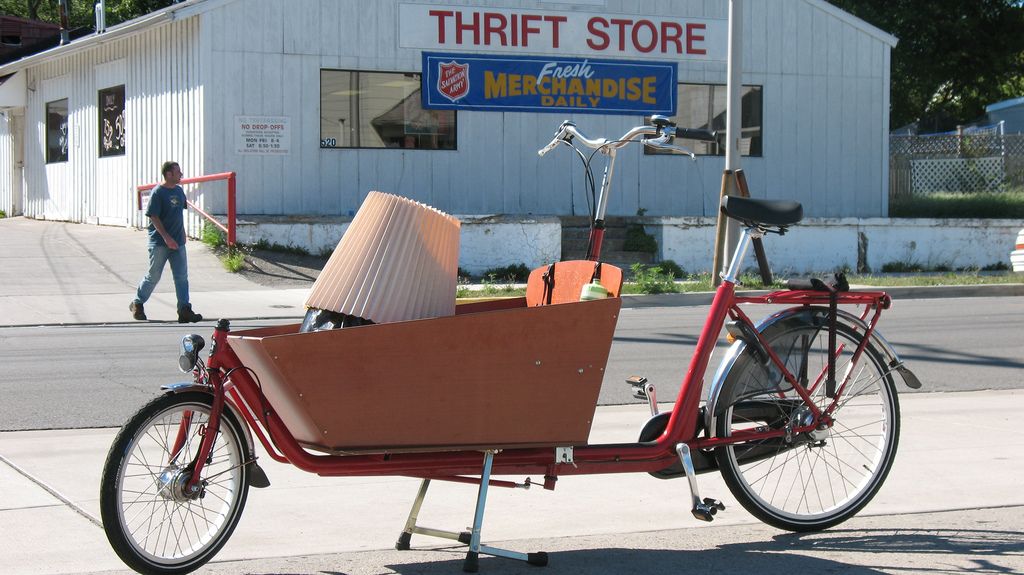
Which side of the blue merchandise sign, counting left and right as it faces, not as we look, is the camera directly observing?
front

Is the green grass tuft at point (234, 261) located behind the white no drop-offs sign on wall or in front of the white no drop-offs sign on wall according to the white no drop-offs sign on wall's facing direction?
in front

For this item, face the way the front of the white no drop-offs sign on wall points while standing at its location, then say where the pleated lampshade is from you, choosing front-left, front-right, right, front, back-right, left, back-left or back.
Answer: front

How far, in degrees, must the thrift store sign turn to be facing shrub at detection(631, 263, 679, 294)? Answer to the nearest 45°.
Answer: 0° — it already faces it

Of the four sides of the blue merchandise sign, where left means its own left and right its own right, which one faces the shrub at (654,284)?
front

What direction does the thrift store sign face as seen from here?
toward the camera

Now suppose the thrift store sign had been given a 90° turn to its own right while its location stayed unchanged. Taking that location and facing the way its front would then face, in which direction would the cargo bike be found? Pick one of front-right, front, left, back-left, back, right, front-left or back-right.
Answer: left

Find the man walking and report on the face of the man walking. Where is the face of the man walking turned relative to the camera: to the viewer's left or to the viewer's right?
to the viewer's right

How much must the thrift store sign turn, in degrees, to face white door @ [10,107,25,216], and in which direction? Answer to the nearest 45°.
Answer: approximately 135° to its right

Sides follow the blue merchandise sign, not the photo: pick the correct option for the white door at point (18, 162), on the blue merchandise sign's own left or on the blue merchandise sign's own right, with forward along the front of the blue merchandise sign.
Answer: on the blue merchandise sign's own right

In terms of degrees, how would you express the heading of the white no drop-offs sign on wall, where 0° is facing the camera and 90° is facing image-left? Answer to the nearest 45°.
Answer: approximately 0°

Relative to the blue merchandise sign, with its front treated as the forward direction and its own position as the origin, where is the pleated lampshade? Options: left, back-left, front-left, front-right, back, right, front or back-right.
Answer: front
